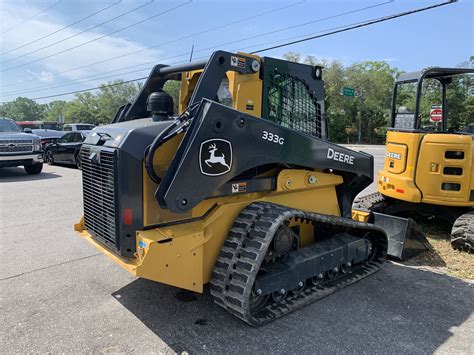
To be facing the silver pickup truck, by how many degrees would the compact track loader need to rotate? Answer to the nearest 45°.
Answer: approximately 90° to its left

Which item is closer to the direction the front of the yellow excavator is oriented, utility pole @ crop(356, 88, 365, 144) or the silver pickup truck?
the utility pole

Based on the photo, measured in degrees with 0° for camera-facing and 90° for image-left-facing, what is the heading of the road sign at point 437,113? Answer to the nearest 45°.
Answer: approximately 0°

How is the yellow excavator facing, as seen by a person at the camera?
facing away from the viewer and to the right of the viewer

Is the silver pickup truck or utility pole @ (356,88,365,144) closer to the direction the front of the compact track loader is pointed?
the utility pole

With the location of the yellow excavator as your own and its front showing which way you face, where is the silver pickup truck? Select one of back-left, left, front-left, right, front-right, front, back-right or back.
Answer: back-left

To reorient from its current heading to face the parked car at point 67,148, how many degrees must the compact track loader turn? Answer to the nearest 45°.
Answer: approximately 90° to its left

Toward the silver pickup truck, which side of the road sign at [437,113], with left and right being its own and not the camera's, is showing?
front

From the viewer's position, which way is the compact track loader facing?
facing away from the viewer and to the right of the viewer
